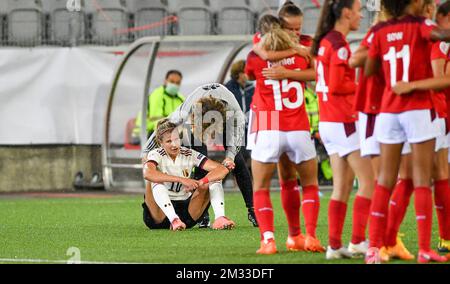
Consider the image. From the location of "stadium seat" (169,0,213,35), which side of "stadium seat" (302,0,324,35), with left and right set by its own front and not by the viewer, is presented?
right

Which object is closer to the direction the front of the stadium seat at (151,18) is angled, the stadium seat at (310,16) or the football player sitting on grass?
the football player sitting on grass

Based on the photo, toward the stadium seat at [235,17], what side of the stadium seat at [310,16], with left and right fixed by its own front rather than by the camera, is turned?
right

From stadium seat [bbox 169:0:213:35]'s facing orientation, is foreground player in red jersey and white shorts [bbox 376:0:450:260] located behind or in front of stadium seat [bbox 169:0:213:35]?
in front

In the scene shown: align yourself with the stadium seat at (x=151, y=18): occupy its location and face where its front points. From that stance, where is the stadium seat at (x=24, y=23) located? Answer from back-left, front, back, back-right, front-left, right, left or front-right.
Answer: right

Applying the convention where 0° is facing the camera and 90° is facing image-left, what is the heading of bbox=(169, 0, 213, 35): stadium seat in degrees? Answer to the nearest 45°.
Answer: approximately 0°

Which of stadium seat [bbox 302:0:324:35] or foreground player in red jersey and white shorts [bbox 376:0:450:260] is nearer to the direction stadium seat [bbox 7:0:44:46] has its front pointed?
the foreground player in red jersey and white shorts

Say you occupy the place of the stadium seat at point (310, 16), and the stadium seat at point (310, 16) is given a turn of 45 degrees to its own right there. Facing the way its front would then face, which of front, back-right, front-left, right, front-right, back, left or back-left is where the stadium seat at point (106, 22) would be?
front-right

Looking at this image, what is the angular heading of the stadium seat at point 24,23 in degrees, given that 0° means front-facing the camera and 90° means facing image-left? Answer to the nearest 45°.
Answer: approximately 0°
